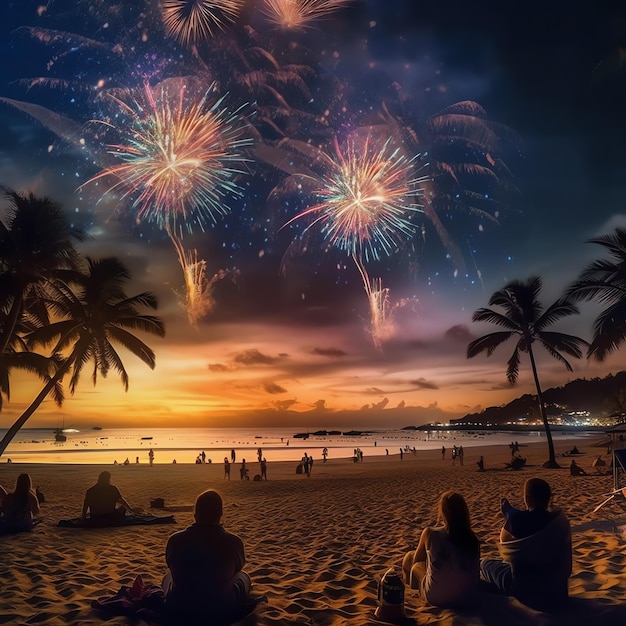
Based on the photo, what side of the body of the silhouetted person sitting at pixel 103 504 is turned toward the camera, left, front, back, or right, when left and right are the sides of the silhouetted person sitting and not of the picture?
back

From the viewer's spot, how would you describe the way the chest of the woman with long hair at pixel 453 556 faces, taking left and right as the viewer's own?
facing away from the viewer and to the left of the viewer

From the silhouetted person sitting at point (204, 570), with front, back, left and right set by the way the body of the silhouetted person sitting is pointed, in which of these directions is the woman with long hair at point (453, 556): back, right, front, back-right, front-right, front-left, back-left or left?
right

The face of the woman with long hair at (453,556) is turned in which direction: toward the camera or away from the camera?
away from the camera

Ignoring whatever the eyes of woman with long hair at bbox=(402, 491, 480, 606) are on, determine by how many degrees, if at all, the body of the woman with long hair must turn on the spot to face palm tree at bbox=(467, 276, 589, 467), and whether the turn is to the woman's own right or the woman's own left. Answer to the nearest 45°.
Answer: approximately 45° to the woman's own right

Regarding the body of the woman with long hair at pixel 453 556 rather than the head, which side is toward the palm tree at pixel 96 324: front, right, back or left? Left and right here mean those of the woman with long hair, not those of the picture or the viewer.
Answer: front

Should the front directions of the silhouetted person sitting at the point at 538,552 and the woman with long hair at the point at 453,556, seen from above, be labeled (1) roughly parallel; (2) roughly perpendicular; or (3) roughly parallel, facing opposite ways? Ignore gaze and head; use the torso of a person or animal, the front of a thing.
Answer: roughly parallel

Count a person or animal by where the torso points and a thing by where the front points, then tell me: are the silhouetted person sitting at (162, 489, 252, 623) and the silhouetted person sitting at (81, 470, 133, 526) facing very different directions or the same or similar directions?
same or similar directions

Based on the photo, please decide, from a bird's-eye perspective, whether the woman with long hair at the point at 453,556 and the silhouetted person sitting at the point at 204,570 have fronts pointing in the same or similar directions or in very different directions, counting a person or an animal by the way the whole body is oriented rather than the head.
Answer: same or similar directions

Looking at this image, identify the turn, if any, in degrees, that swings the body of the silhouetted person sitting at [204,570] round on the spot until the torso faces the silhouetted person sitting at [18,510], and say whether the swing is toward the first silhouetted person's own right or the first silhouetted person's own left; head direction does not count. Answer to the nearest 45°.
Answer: approximately 45° to the first silhouetted person's own left

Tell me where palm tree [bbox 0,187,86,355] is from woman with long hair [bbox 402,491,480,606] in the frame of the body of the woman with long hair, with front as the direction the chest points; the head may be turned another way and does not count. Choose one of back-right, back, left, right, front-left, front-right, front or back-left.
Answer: front

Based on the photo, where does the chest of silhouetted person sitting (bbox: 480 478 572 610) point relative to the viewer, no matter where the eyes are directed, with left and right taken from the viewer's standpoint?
facing away from the viewer and to the left of the viewer

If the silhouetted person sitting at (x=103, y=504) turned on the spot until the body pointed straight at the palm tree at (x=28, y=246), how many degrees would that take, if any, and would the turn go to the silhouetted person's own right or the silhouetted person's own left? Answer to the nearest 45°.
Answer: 0° — they already face it

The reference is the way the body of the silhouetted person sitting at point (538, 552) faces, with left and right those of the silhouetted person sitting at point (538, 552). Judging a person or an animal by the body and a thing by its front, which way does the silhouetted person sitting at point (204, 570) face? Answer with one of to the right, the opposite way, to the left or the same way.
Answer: the same way

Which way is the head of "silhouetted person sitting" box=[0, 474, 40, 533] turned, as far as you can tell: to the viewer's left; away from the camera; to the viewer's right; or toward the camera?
away from the camera

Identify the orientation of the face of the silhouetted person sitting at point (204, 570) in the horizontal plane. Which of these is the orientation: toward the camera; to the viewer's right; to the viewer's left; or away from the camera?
away from the camera

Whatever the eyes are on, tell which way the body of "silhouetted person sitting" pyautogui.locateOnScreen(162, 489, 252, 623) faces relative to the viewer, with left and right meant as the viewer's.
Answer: facing away from the viewer

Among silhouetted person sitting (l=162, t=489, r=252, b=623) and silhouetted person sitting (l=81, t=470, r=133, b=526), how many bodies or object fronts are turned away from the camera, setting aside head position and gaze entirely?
2
